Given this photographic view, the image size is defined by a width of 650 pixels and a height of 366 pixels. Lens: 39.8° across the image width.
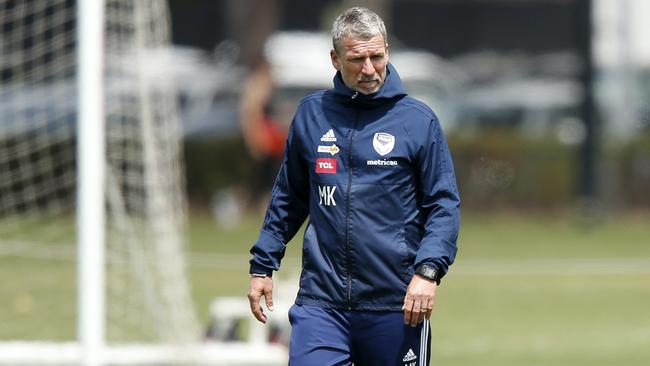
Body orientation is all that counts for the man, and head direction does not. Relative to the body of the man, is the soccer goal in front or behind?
behind

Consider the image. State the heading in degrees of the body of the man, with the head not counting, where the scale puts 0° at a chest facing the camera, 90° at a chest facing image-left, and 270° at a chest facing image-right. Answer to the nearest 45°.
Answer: approximately 0°
